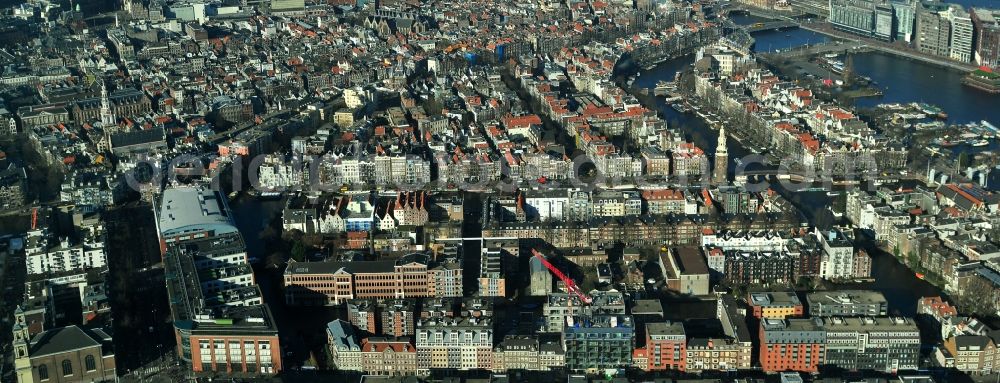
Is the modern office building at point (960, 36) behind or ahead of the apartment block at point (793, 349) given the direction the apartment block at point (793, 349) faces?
behind

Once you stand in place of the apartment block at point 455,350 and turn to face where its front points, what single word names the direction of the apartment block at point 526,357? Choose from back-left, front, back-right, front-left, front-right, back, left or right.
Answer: left

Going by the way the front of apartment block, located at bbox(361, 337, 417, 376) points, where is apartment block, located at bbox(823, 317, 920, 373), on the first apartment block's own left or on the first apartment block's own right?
on the first apartment block's own left

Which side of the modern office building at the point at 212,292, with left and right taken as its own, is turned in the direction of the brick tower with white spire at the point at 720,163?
left

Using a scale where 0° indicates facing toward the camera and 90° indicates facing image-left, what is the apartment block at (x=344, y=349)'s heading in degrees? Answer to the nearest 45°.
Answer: approximately 0°

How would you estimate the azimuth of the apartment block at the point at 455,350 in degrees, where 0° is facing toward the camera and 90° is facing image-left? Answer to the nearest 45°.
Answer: approximately 0°

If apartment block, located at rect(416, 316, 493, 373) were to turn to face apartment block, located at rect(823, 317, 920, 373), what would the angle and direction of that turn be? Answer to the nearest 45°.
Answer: approximately 90° to its left
